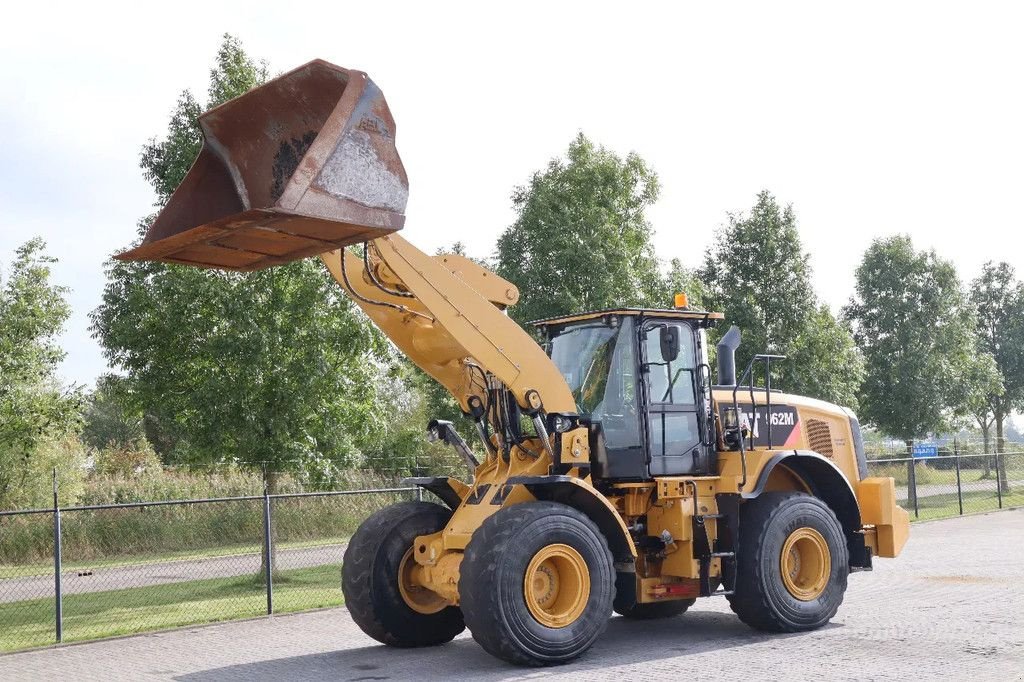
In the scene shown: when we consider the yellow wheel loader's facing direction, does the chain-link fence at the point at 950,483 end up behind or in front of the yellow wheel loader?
behind

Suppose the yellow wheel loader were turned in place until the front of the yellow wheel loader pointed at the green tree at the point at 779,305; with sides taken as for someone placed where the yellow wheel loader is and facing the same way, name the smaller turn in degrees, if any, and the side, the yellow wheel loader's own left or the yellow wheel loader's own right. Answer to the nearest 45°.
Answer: approximately 135° to the yellow wheel loader's own right

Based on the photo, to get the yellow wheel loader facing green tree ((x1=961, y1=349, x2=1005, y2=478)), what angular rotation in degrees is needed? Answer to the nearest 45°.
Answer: approximately 180°

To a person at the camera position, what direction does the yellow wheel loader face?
facing the viewer and to the left of the viewer

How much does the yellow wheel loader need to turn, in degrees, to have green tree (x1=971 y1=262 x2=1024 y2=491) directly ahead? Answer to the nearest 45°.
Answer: approximately 180°

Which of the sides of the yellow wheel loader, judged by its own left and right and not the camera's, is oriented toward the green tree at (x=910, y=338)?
back

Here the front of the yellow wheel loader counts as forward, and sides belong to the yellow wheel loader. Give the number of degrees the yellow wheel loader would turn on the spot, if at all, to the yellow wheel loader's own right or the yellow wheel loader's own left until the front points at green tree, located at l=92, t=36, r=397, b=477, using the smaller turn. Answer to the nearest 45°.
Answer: approximately 90° to the yellow wheel loader's own right

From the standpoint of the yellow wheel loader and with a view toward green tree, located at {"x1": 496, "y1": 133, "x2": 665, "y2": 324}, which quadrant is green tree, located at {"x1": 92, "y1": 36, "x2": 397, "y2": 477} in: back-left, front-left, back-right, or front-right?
front-left

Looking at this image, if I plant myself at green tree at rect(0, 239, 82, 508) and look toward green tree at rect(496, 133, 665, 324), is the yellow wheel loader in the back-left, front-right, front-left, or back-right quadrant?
front-right

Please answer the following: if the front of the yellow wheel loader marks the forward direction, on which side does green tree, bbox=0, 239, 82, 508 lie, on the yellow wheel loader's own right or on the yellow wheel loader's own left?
on the yellow wheel loader's own right
